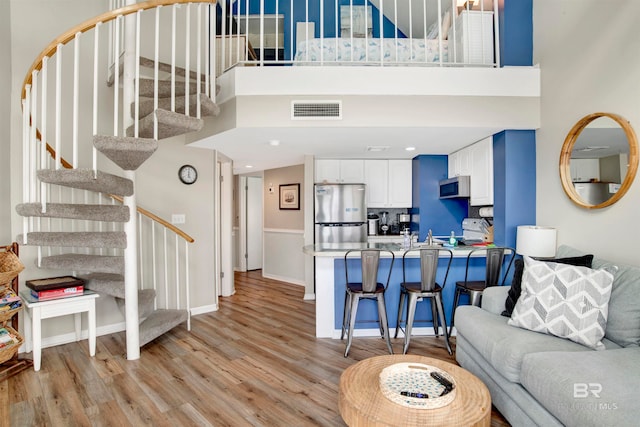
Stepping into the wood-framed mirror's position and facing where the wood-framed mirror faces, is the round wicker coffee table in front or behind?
in front

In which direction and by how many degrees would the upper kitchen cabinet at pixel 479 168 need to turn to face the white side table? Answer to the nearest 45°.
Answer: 0° — it already faces it

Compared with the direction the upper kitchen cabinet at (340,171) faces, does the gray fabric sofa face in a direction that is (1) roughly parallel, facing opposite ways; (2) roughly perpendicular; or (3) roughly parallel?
roughly perpendicular

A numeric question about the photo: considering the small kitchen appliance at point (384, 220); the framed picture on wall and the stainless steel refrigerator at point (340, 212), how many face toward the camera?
3

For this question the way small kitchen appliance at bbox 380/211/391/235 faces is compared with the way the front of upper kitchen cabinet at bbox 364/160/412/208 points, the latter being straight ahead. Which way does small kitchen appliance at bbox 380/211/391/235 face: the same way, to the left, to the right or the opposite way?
the same way

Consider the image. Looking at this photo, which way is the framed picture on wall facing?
toward the camera

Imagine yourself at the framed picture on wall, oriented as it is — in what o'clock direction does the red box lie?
The red box is roughly at 1 o'clock from the framed picture on wall.

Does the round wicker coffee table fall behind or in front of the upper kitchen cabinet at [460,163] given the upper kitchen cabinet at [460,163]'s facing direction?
in front

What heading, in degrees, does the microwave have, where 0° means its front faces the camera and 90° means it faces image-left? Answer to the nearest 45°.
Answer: approximately 45°

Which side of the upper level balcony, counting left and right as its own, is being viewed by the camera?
front

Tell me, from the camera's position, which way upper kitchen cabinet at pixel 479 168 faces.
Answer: facing the viewer and to the left of the viewer

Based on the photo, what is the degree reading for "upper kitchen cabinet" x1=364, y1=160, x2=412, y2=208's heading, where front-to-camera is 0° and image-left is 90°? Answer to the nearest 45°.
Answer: approximately 0°

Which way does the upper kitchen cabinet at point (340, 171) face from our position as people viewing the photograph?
facing the viewer

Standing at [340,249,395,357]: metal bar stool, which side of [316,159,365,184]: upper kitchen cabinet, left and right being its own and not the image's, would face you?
front

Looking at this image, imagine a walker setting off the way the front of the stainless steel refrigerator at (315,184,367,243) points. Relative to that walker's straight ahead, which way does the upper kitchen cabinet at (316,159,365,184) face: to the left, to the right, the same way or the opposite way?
the same way

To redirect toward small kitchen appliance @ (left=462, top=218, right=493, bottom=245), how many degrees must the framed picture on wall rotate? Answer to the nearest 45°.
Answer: approximately 45° to its left
